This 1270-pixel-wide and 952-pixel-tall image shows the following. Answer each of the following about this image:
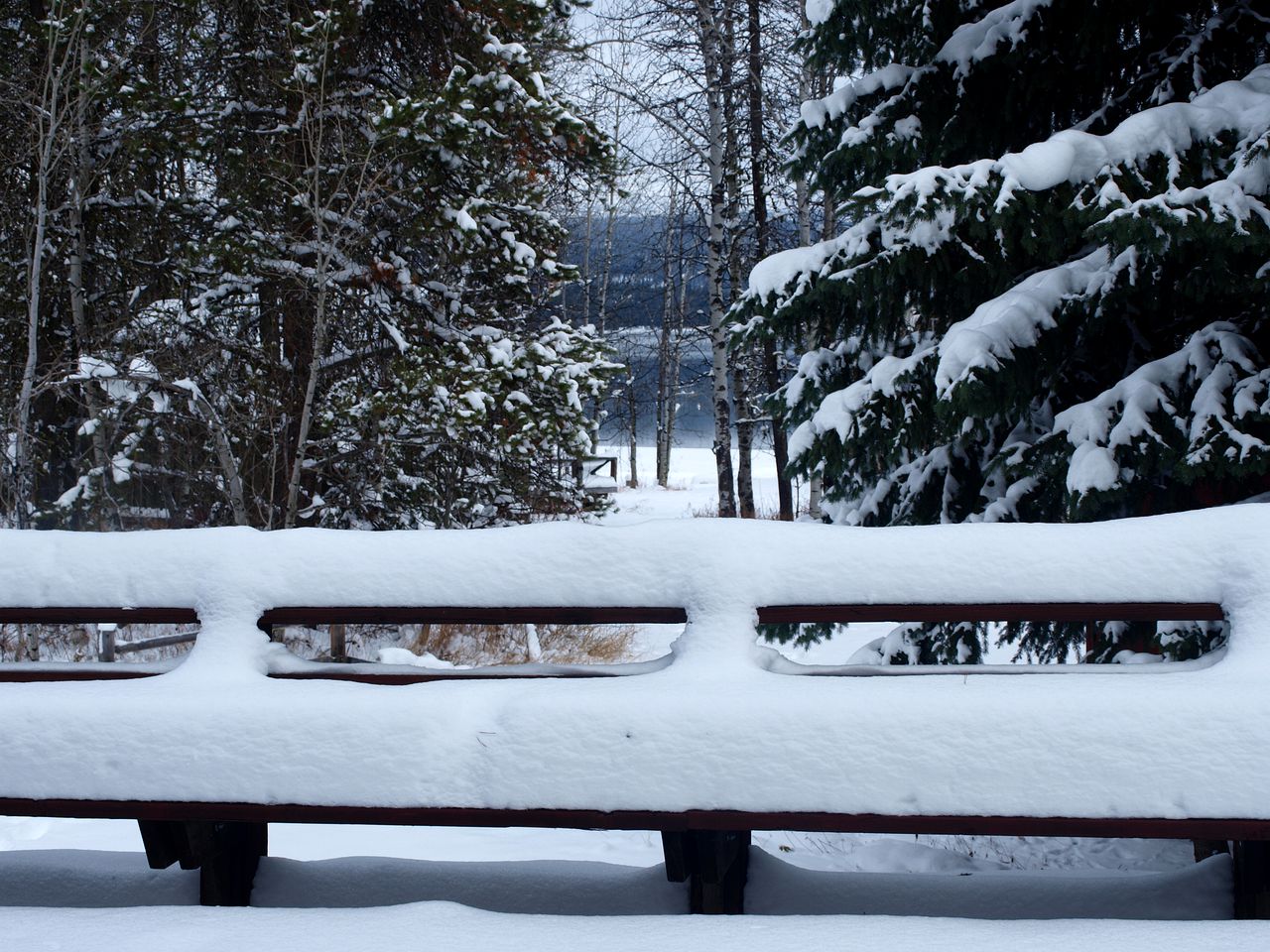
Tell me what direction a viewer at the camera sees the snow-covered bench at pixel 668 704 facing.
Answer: facing the viewer

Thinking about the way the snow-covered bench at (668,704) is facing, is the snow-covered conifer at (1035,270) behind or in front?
behind

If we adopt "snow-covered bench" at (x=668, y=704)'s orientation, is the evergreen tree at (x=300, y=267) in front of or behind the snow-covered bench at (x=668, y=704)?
behind
